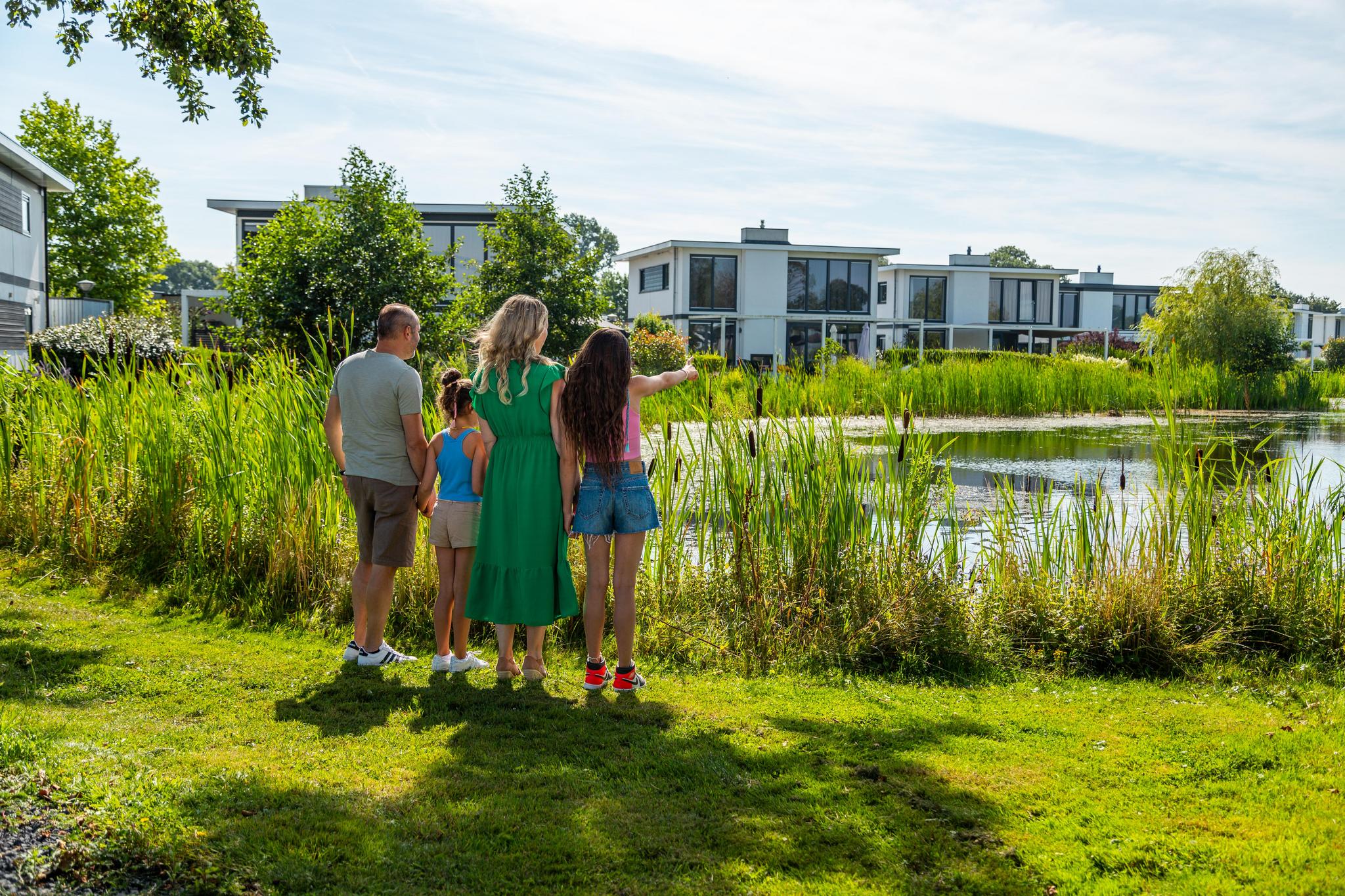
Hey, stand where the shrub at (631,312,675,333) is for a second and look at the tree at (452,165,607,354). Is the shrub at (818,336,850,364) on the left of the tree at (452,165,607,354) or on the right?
left

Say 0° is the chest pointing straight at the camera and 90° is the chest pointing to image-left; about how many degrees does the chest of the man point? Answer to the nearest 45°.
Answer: approximately 225°

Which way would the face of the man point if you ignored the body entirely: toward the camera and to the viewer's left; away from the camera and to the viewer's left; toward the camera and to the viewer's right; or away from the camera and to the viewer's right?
away from the camera and to the viewer's right

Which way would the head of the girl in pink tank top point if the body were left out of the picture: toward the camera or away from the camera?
away from the camera

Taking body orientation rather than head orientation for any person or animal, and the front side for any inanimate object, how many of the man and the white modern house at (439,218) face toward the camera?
1

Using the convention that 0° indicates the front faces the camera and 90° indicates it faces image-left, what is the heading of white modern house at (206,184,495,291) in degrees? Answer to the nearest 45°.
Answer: approximately 0°
